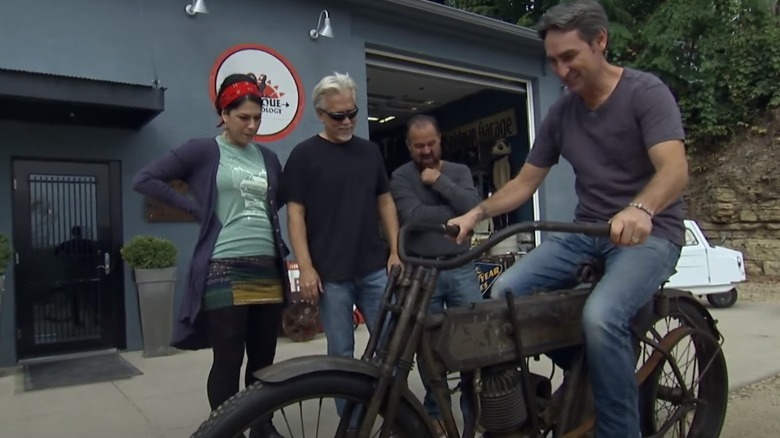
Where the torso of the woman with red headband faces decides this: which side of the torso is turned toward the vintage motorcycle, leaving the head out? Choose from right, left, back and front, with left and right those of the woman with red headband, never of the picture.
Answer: front

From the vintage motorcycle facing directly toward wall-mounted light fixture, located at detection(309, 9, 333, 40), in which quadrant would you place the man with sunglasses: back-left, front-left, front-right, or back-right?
front-left

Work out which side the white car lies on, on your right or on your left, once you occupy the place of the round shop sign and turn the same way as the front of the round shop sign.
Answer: on your left

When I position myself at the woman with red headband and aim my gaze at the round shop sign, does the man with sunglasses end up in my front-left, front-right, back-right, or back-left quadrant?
front-right

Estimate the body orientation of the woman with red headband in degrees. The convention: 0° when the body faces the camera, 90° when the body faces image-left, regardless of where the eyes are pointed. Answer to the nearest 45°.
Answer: approximately 315°

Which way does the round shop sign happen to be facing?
toward the camera

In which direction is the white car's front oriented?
to the viewer's right

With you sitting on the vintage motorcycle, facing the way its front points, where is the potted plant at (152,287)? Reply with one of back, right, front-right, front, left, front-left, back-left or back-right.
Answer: right

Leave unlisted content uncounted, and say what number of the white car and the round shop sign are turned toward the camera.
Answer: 1

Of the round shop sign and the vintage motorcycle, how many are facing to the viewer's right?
0

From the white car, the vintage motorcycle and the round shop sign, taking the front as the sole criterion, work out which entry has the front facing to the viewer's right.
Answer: the white car

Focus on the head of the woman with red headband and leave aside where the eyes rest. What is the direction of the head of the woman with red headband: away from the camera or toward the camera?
toward the camera

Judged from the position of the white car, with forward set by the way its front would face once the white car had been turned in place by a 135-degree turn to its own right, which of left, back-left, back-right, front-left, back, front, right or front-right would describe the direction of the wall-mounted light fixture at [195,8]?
front

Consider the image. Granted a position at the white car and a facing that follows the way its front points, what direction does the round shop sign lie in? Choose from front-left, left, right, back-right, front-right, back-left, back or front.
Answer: back-right

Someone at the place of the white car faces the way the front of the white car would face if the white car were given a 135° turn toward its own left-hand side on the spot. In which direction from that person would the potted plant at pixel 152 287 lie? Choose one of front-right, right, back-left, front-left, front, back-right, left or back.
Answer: left

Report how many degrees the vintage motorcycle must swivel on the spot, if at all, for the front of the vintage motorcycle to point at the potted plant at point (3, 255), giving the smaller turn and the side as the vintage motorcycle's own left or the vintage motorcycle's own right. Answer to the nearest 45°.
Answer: approximately 90° to the vintage motorcycle's own right

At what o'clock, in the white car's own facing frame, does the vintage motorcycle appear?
The vintage motorcycle is roughly at 3 o'clock from the white car.
